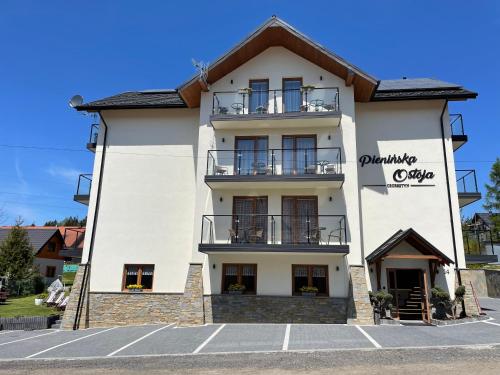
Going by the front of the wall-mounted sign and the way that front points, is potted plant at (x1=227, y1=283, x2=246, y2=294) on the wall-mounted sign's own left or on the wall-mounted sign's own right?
on the wall-mounted sign's own right

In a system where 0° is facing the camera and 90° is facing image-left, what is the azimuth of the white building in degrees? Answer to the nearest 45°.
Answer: approximately 0°

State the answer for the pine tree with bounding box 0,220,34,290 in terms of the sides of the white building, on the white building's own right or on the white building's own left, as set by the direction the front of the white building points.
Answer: on the white building's own right

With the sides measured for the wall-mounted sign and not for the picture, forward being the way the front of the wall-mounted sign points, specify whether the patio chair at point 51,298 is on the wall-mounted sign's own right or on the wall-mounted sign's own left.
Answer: on the wall-mounted sign's own right

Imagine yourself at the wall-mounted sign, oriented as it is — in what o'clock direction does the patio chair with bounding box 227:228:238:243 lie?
The patio chair is roughly at 2 o'clock from the wall-mounted sign.

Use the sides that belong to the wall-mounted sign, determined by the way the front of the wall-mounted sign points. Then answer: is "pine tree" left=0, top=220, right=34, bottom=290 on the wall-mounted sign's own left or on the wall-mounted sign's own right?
on the wall-mounted sign's own right

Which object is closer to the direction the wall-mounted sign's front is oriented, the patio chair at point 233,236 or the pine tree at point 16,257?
the patio chair

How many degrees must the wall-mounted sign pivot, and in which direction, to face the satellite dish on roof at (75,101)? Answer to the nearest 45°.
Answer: approximately 90° to its right

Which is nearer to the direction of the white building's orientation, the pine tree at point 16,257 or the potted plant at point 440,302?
the potted plant

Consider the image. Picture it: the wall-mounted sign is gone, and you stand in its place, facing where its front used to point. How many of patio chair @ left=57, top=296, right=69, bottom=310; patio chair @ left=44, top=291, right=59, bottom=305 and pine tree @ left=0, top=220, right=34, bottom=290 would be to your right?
3

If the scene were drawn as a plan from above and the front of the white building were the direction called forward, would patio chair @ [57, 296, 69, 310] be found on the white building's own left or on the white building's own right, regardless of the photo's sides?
on the white building's own right

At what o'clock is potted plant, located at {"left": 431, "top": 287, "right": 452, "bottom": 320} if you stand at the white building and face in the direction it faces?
The potted plant is roughly at 9 o'clock from the white building.

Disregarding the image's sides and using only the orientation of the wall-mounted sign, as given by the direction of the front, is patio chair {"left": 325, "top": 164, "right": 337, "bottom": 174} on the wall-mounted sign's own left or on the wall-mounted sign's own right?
on the wall-mounted sign's own right

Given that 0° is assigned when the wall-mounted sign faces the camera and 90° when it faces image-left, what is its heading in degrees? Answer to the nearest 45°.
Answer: approximately 0°
